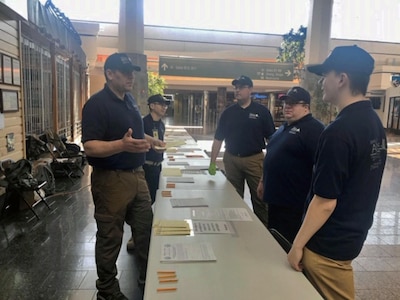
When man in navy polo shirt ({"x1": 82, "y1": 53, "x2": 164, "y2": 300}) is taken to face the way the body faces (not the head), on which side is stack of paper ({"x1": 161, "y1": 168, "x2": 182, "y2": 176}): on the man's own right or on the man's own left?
on the man's own left

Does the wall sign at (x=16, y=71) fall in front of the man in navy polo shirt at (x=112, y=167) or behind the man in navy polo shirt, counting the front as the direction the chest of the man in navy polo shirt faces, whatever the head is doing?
behind

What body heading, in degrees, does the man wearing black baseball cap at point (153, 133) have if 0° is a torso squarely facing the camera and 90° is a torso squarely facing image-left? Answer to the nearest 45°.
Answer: approximately 315°

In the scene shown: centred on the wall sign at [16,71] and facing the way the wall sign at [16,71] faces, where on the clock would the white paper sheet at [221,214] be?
The white paper sheet is roughly at 1 o'clock from the wall sign.

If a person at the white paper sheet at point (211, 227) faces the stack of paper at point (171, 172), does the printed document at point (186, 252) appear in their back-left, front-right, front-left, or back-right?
back-left

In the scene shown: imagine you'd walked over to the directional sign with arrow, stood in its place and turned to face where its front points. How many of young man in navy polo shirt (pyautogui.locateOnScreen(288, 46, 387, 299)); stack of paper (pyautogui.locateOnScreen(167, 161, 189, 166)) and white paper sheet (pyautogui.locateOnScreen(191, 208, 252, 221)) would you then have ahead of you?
3

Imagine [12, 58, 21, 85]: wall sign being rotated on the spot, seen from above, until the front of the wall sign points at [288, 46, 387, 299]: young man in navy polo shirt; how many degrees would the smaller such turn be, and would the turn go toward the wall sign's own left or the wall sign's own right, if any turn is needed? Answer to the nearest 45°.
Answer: approximately 45° to the wall sign's own right

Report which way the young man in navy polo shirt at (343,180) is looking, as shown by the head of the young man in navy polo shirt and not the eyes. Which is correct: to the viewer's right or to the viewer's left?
to the viewer's left

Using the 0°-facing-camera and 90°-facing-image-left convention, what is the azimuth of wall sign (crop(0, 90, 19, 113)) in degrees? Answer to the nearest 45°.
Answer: approximately 315°

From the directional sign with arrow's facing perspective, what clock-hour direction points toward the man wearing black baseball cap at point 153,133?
The man wearing black baseball cap is roughly at 12 o'clock from the directional sign with arrow.
